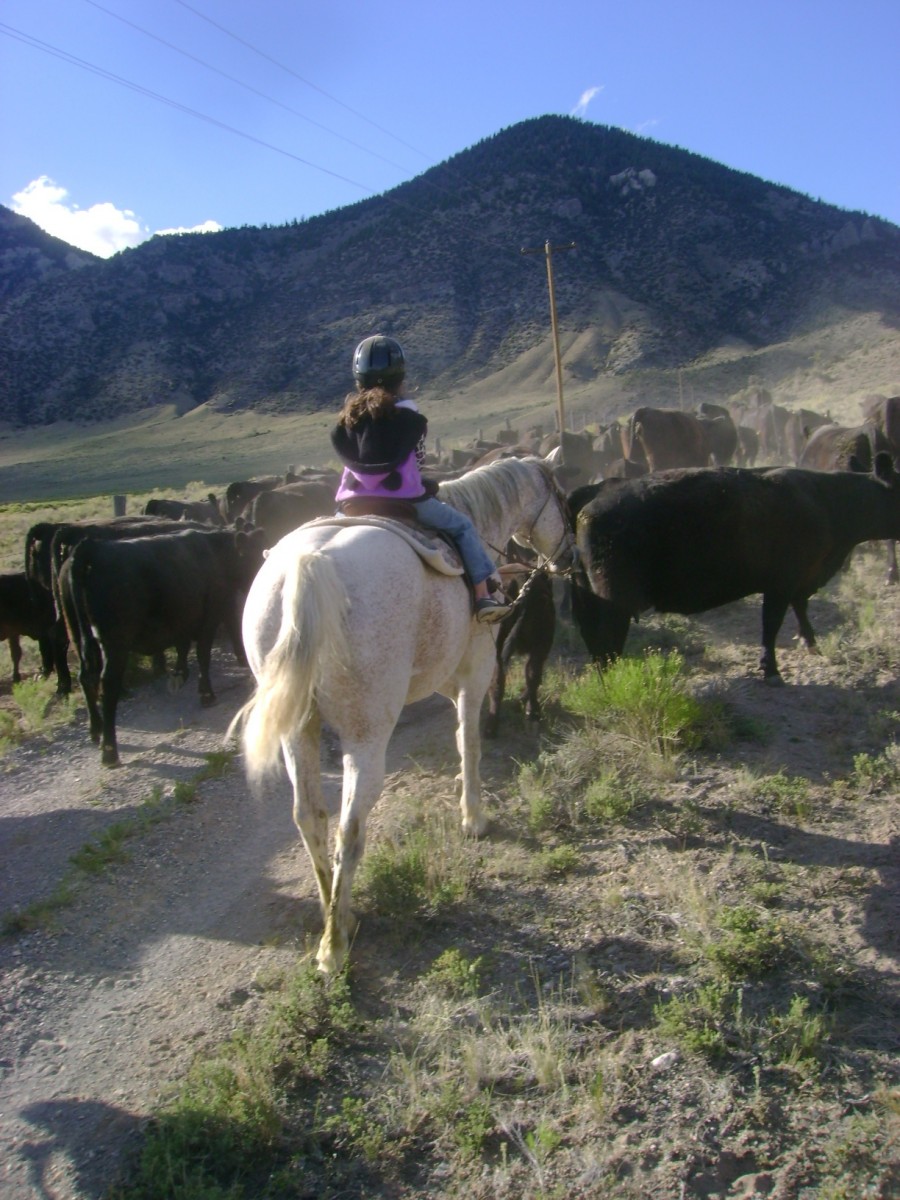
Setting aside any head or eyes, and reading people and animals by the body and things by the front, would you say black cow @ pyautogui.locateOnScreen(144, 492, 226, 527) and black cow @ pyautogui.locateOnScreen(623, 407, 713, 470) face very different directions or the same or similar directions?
same or similar directions

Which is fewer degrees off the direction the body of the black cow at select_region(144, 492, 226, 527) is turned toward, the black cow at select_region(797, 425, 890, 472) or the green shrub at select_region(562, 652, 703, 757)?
the black cow

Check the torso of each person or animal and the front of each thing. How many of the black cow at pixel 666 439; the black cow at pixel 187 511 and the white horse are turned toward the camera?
0

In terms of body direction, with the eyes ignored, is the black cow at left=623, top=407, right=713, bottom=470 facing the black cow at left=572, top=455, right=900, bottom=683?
no

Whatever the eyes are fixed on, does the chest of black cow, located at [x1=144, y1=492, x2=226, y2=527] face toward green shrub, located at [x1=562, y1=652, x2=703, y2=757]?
no

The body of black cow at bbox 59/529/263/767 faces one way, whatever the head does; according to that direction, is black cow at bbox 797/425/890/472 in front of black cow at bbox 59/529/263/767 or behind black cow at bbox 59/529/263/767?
in front

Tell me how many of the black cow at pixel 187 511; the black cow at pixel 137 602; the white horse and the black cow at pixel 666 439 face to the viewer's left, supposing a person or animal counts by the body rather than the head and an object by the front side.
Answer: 0

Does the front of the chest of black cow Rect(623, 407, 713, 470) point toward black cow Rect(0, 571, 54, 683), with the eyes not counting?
no

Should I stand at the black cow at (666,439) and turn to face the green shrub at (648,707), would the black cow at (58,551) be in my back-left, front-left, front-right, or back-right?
front-right

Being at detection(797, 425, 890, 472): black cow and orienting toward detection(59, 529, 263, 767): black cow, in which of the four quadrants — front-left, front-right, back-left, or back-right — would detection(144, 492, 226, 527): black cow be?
front-right

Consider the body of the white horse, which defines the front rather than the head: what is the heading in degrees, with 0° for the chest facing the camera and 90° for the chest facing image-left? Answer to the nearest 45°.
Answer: approximately 225°

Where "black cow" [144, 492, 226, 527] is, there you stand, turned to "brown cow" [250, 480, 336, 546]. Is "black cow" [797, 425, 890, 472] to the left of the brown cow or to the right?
left
